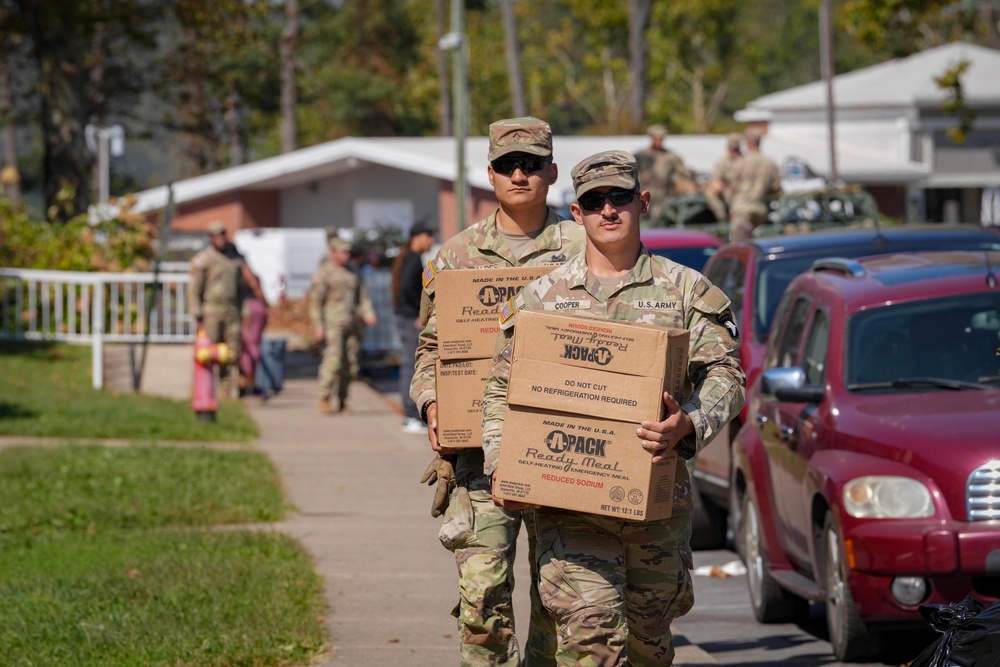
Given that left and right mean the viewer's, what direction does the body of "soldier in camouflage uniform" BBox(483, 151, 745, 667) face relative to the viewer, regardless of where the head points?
facing the viewer

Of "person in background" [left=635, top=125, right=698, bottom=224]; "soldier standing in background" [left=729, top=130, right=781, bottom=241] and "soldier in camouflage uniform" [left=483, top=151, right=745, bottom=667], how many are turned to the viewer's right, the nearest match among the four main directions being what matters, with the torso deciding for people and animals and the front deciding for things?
0

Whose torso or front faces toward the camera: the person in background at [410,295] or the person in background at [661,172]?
the person in background at [661,172]

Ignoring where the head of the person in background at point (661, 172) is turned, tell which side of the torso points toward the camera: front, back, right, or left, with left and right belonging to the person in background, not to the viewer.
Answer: front

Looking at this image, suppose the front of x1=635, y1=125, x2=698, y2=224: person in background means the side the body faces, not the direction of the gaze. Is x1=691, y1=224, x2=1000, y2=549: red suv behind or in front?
in front

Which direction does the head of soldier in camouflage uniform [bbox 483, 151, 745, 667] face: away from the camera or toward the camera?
toward the camera

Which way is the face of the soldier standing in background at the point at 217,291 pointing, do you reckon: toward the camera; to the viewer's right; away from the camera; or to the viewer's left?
toward the camera

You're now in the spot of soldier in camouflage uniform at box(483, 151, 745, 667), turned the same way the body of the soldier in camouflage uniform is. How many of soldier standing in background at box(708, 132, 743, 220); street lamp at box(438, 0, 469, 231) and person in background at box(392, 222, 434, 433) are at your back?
3
